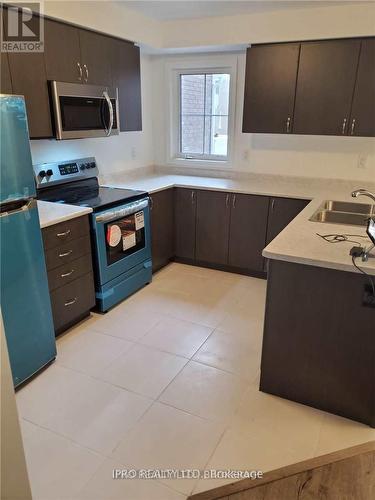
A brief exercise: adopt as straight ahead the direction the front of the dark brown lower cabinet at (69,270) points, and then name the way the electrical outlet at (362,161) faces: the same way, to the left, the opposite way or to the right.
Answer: to the right

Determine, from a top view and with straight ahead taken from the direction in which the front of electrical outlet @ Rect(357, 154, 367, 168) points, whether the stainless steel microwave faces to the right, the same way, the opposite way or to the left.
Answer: to the left

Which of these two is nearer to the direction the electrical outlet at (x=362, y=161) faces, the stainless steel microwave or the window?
the stainless steel microwave

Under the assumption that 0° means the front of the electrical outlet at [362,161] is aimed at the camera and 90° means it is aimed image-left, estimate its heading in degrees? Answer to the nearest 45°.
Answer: approximately 0°

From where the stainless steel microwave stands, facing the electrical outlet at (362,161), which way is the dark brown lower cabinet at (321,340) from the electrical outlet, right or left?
right

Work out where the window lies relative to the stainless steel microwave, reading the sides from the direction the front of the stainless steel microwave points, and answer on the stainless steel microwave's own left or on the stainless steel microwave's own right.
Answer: on the stainless steel microwave's own left

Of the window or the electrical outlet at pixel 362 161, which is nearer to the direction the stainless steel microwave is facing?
the electrical outlet

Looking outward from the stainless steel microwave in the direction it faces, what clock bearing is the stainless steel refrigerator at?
The stainless steel refrigerator is roughly at 2 o'clock from the stainless steel microwave.

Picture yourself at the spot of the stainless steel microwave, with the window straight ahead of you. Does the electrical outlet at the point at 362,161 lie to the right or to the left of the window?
right

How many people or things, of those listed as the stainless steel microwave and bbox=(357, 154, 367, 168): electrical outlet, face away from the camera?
0

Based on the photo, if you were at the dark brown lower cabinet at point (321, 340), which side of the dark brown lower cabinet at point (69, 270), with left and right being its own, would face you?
front

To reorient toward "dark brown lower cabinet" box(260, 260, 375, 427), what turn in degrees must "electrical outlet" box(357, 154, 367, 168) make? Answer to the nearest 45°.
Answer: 0° — it already faces it

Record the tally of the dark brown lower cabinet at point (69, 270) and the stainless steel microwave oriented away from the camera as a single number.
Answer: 0

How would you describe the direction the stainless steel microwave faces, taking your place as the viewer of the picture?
facing the viewer and to the right of the viewer

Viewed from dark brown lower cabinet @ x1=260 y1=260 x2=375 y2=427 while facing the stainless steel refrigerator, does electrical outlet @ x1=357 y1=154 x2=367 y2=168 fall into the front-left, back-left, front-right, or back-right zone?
back-right

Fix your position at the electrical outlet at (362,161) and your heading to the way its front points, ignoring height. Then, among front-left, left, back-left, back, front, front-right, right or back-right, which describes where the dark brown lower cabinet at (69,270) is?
front-right

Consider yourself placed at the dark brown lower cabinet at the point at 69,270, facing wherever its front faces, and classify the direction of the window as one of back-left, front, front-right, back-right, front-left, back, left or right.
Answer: left
